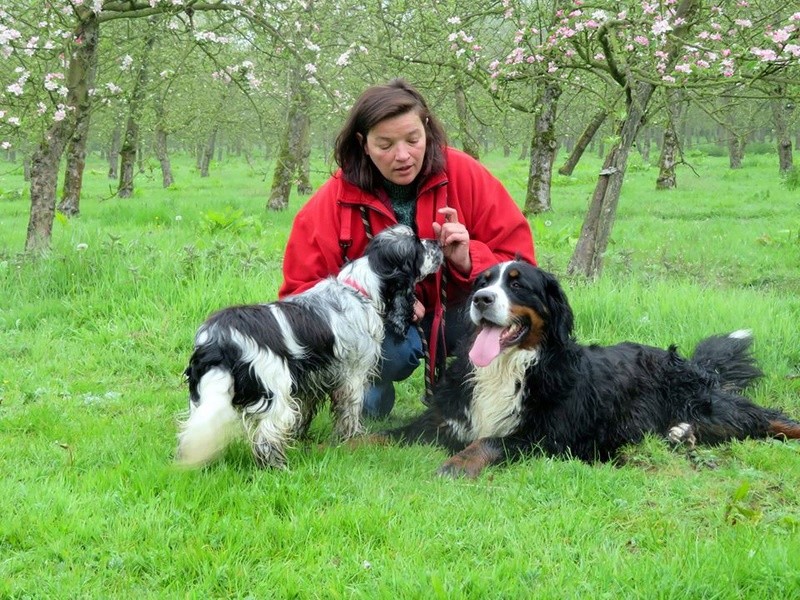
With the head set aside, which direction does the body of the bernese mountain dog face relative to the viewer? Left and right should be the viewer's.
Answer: facing the viewer and to the left of the viewer

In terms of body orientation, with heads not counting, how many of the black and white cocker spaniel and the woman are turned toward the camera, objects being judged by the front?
1

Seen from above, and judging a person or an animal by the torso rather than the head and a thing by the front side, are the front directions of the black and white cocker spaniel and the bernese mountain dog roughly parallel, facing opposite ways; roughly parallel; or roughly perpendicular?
roughly parallel, facing opposite ways

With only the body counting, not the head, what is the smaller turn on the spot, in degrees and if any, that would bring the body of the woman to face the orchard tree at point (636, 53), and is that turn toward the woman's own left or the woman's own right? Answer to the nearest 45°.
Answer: approximately 135° to the woman's own left

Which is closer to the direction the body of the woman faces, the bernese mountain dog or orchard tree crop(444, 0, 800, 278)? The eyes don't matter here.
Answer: the bernese mountain dog

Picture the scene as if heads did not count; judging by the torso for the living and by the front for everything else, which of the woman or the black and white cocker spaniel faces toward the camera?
the woman

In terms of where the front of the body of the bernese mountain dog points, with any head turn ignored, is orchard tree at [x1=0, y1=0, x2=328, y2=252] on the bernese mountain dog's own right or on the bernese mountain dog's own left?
on the bernese mountain dog's own right

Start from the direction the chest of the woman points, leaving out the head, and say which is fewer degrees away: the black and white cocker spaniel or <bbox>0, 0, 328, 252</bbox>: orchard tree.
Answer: the black and white cocker spaniel

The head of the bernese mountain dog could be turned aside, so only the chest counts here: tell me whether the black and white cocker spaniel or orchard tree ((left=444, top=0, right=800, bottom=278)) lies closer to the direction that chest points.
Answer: the black and white cocker spaniel

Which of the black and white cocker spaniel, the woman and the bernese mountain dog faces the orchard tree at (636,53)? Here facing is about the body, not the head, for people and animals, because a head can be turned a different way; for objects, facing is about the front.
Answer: the black and white cocker spaniel

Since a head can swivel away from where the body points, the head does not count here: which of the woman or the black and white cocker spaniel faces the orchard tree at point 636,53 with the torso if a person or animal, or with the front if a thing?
the black and white cocker spaniel

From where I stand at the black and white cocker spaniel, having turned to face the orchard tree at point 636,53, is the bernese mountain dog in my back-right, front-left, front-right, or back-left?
front-right

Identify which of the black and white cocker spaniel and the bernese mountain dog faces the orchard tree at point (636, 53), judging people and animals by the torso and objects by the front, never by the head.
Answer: the black and white cocker spaniel

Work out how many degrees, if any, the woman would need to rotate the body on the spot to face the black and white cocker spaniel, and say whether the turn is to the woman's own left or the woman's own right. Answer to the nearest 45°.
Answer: approximately 45° to the woman's own right

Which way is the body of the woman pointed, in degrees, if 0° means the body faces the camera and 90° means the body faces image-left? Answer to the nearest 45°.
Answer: approximately 0°

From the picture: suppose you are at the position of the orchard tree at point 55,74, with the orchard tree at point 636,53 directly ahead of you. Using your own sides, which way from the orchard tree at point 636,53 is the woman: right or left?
right
